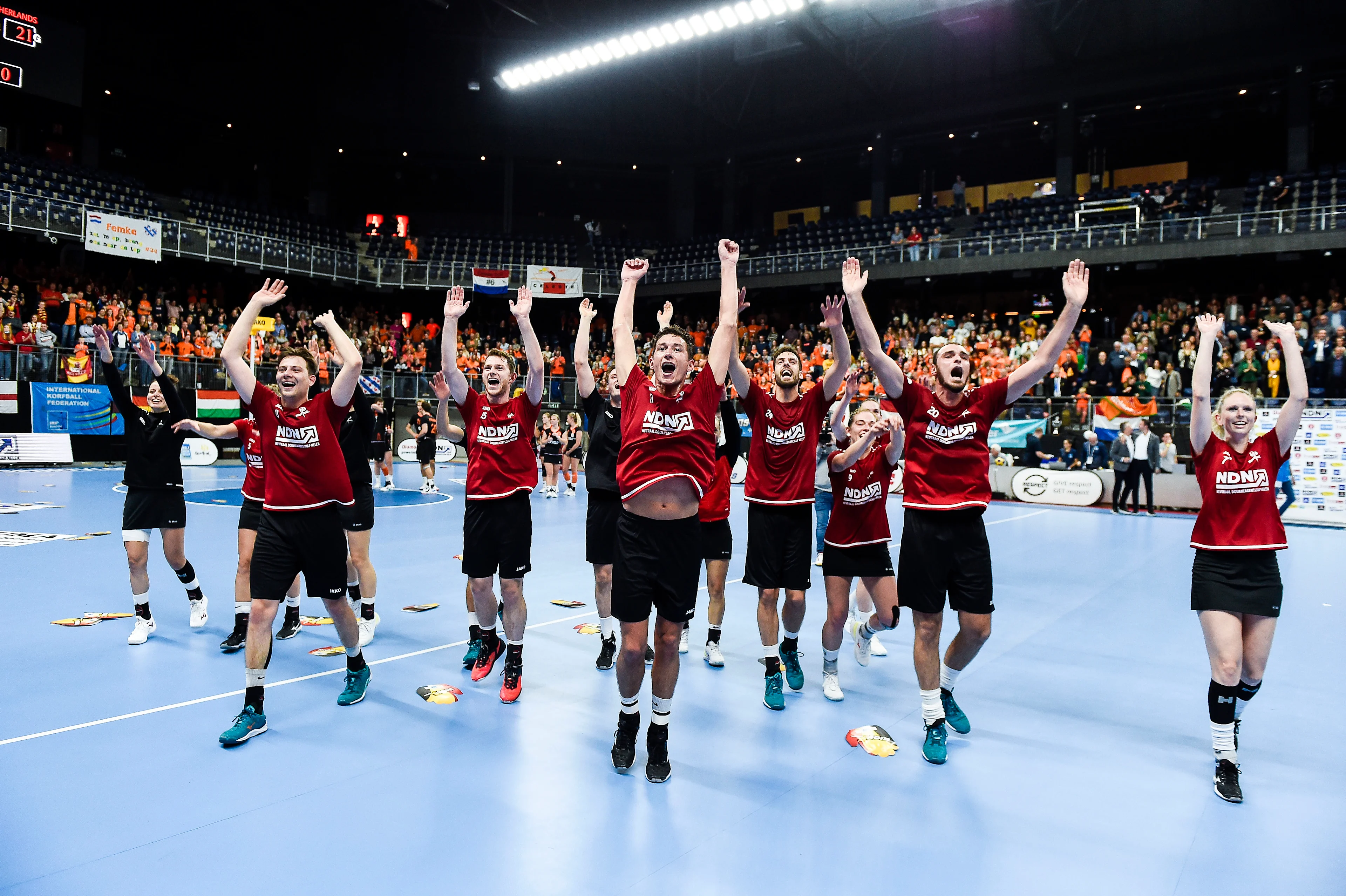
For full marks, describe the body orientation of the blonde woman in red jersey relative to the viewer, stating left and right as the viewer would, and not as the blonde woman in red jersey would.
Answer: facing the viewer

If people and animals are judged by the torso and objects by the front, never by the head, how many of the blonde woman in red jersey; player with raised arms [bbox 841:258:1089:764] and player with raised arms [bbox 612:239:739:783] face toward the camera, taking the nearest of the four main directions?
3

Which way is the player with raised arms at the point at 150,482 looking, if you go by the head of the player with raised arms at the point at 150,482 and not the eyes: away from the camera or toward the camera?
toward the camera

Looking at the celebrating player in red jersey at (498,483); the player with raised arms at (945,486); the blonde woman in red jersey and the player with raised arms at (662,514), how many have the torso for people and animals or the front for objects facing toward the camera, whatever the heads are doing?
4

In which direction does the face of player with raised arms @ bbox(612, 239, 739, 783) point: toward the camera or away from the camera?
toward the camera

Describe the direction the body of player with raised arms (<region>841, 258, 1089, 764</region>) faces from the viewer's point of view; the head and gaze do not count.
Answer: toward the camera

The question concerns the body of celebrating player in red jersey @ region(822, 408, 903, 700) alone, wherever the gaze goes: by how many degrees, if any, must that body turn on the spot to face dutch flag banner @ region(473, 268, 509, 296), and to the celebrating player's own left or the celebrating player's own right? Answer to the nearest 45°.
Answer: approximately 135° to the celebrating player's own right

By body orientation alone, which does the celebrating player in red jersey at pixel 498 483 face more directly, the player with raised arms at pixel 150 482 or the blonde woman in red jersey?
the blonde woman in red jersey

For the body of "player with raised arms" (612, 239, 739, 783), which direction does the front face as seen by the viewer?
toward the camera

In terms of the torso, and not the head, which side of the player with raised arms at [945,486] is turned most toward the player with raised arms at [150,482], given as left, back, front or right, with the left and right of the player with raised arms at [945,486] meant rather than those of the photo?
right

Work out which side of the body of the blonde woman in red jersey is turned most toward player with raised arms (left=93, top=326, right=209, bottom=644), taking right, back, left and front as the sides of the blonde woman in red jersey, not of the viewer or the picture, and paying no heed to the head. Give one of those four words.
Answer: right

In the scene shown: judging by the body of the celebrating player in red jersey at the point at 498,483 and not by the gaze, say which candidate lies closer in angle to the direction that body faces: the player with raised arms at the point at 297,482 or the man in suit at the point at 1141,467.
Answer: the player with raised arms

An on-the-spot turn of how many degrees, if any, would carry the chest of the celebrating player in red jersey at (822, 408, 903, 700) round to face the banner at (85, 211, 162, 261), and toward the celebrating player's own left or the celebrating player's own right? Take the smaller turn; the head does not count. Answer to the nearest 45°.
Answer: approximately 135° to the celebrating player's own right

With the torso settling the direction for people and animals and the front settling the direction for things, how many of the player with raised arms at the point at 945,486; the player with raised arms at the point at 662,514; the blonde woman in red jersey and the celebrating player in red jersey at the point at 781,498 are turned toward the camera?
4
